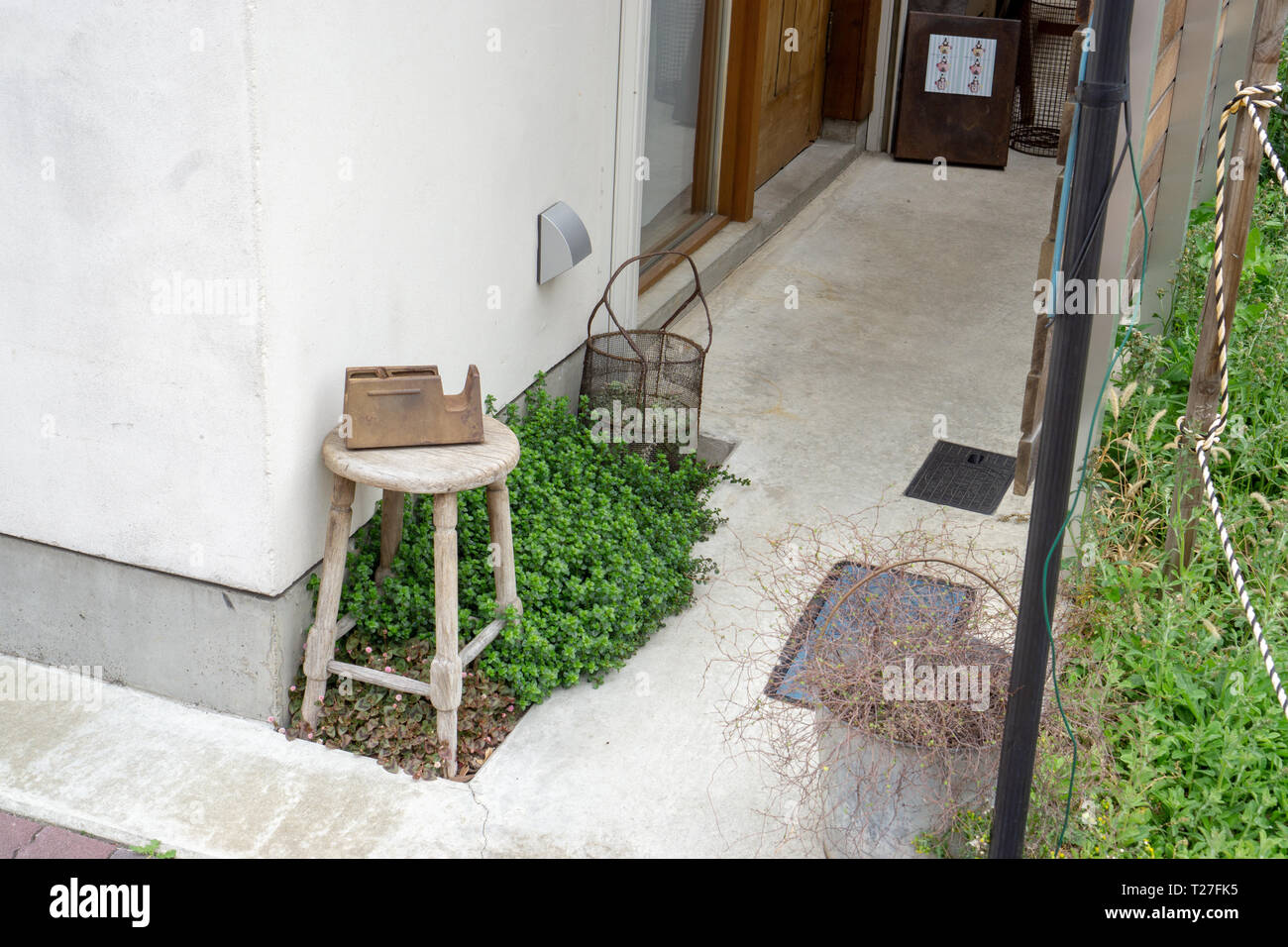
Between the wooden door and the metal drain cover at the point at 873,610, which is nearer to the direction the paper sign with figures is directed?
the metal drain cover

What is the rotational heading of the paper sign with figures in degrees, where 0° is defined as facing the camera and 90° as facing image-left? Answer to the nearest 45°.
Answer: approximately 0°

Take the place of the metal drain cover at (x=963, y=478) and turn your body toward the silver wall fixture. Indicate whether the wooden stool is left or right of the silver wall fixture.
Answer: left

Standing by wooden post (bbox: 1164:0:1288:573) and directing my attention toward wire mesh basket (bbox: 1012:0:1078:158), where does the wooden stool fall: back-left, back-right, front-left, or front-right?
back-left

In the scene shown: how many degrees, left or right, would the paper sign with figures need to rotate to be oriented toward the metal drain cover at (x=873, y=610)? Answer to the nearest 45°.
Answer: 0° — it already faces it

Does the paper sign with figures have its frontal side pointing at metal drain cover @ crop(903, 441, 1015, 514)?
yes

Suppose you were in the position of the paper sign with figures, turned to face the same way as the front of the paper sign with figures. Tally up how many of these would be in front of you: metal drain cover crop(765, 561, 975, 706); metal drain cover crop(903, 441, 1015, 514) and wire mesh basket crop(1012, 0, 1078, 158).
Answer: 2

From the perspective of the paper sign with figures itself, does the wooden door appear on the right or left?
on its right
